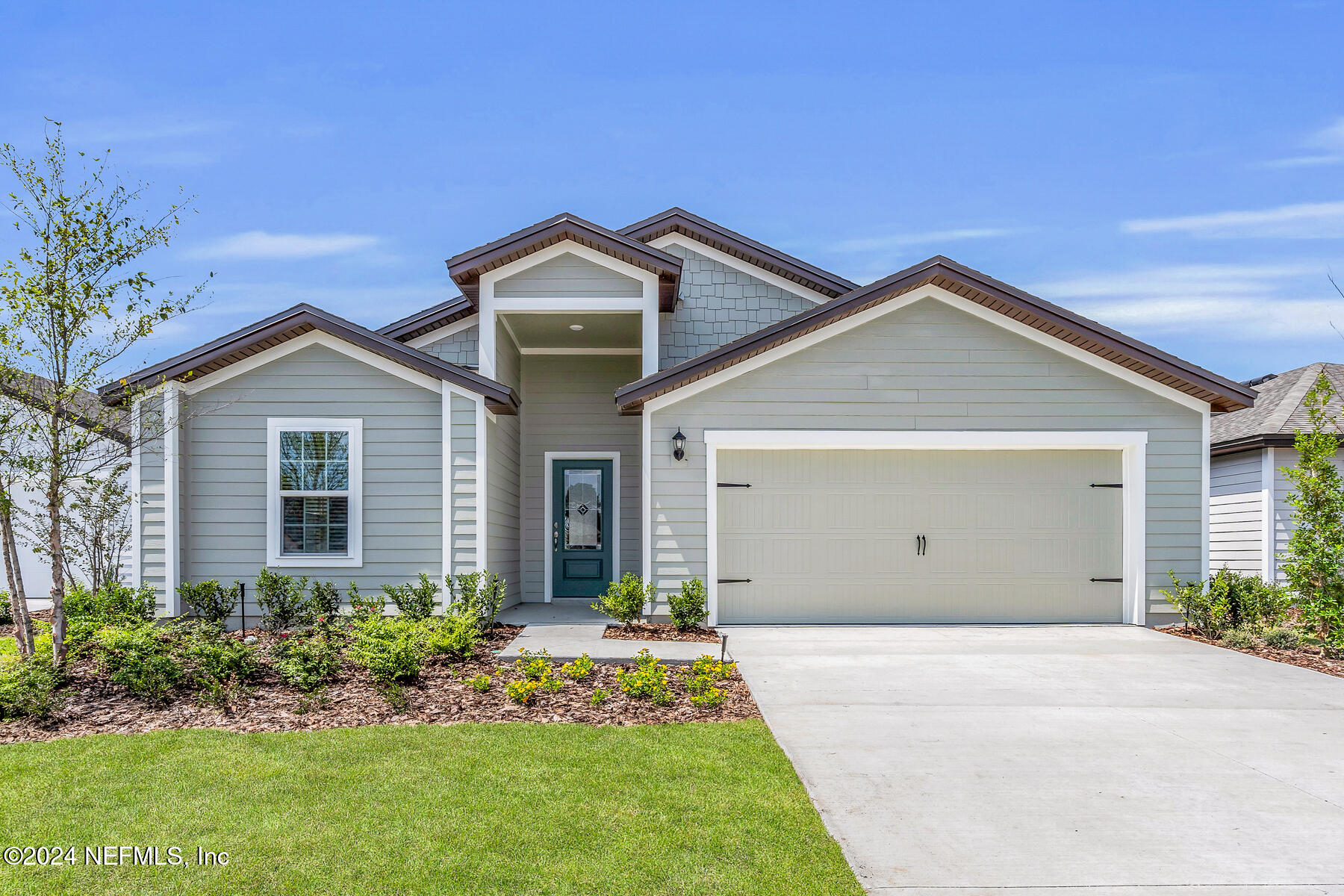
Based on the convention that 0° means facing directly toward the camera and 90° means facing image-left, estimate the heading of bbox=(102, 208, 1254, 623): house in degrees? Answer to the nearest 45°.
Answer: approximately 0°

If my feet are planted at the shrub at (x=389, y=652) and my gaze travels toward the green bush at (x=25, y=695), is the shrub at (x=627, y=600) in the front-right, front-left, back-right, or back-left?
back-right

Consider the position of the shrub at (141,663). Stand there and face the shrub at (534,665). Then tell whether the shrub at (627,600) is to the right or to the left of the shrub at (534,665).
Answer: left

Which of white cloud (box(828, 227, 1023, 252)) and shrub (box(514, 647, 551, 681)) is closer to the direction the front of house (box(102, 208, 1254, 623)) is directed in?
the shrub

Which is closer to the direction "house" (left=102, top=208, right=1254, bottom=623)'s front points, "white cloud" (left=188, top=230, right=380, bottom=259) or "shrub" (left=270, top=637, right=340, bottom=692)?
the shrub

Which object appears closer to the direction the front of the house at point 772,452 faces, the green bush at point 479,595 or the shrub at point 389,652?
the shrub
